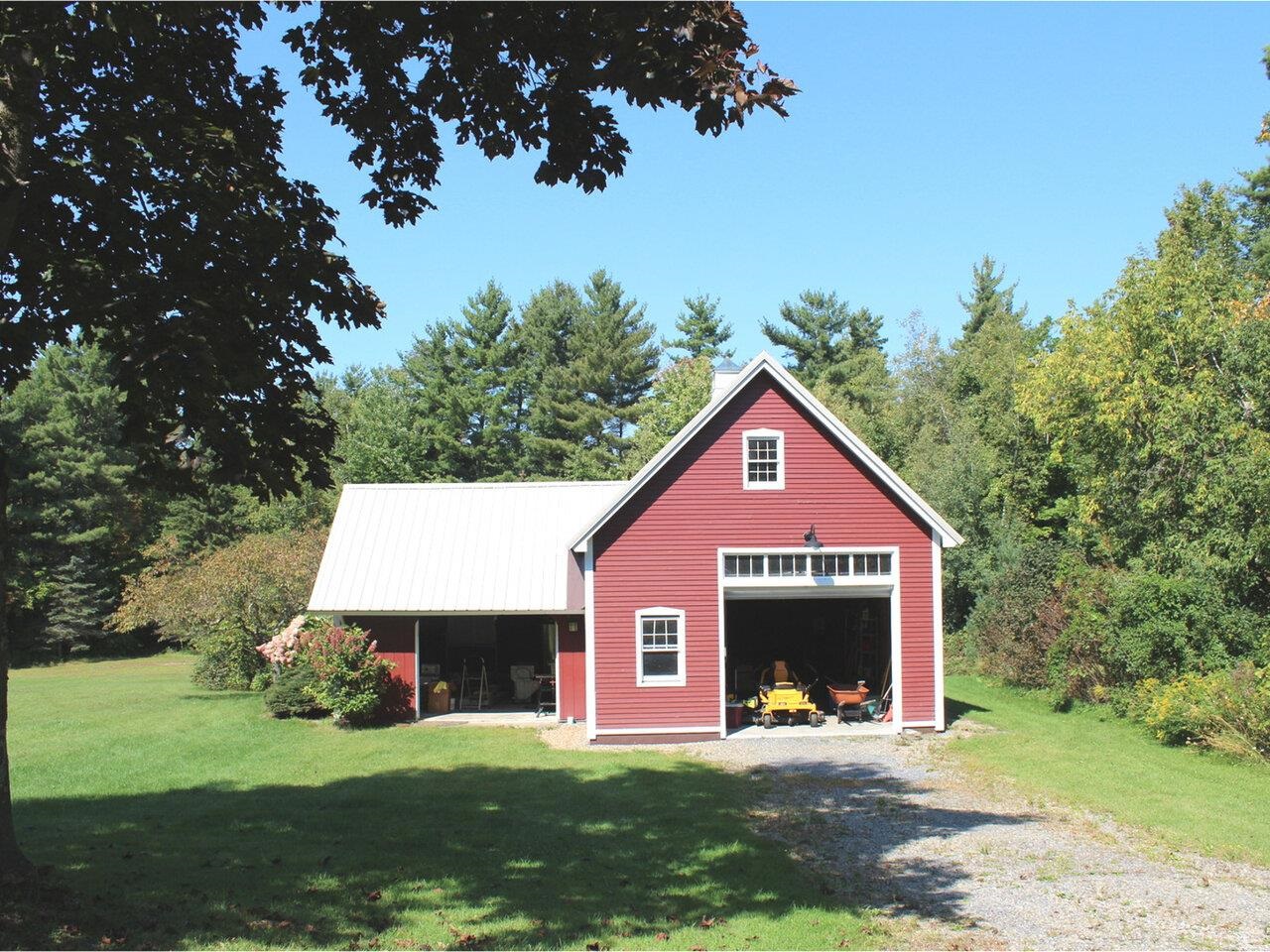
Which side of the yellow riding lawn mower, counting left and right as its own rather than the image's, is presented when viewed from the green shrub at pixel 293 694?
right

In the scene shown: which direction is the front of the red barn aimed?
toward the camera

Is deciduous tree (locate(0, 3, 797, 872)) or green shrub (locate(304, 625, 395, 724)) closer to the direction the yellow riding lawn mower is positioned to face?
the deciduous tree

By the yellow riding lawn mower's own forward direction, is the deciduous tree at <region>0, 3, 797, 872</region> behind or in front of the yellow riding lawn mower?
in front

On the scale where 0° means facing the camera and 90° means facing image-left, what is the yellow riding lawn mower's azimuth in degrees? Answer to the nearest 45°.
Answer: approximately 0°

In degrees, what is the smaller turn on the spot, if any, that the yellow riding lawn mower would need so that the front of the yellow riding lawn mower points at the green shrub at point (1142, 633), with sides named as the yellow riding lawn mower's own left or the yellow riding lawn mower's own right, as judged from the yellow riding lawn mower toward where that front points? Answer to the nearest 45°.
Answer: approximately 90° to the yellow riding lawn mower's own left

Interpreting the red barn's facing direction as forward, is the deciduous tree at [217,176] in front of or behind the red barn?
in front

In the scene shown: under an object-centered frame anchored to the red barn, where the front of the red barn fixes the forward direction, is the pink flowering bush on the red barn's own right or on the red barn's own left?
on the red barn's own right
